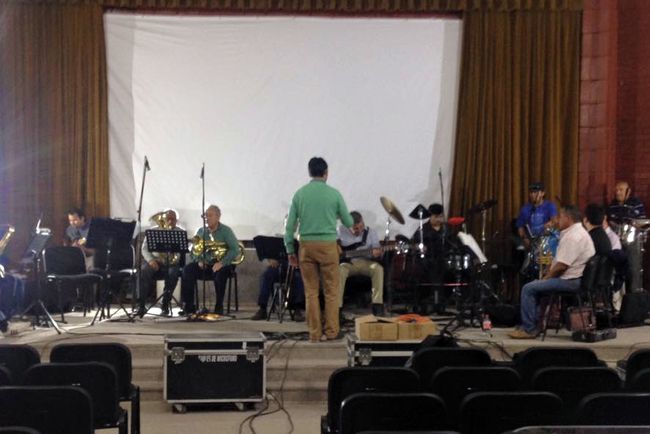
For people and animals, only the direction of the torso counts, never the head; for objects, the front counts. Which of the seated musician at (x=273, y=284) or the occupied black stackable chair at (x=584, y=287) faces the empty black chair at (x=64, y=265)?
the occupied black stackable chair at (x=584, y=287)

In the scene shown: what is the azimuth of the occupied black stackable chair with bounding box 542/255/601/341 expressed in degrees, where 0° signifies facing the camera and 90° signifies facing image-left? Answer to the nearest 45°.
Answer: approximately 90°

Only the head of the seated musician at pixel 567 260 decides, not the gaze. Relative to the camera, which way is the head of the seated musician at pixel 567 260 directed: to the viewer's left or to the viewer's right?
to the viewer's left

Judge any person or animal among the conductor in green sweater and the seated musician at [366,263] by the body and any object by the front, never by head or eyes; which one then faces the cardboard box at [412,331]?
the seated musician

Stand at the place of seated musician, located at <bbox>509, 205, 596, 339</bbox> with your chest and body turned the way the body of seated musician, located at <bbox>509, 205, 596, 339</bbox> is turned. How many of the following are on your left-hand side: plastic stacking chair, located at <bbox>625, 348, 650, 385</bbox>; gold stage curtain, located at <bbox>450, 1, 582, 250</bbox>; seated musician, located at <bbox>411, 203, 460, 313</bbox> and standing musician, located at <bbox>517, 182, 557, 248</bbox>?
1

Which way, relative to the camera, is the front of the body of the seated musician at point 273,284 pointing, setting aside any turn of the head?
toward the camera

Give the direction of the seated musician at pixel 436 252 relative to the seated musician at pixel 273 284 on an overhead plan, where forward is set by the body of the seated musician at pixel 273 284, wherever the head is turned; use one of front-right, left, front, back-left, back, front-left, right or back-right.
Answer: left

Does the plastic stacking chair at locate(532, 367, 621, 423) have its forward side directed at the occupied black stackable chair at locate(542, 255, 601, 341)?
yes

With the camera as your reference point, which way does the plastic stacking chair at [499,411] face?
facing away from the viewer

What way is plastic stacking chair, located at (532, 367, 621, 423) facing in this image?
away from the camera

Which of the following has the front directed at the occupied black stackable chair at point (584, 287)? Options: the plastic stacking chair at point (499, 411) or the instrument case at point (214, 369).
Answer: the plastic stacking chair

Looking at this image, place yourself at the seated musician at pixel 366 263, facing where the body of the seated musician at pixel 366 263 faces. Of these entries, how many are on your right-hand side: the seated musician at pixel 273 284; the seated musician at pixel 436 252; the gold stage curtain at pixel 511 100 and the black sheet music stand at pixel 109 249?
2

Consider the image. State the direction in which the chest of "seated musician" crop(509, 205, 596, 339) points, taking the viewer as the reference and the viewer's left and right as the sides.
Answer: facing to the left of the viewer

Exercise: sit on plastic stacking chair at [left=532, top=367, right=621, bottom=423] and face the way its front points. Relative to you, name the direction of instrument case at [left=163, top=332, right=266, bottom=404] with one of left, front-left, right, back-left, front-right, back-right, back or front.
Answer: front-left

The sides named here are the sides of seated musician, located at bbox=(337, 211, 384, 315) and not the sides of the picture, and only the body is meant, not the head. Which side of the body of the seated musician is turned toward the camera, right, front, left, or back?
front
